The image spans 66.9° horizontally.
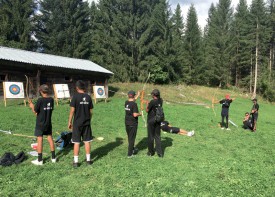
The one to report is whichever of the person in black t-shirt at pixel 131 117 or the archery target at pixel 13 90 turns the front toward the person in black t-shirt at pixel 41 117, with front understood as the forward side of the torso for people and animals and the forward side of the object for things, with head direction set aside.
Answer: the archery target

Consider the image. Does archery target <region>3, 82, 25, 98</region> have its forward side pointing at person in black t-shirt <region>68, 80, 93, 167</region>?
yes

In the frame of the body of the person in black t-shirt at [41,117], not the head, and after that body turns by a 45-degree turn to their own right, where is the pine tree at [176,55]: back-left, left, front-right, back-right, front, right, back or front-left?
front-right

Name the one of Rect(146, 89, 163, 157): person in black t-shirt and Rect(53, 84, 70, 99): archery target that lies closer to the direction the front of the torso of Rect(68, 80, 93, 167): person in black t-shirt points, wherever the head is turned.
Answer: the archery target

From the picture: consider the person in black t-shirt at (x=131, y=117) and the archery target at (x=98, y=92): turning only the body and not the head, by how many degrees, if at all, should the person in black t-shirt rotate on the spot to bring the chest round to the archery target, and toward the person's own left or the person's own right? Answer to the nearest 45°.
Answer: approximately 45° to the person's own left

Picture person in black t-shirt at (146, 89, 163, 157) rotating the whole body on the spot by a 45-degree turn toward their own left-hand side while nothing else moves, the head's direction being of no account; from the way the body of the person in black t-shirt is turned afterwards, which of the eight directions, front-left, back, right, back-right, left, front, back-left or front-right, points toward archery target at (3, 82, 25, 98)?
front-right

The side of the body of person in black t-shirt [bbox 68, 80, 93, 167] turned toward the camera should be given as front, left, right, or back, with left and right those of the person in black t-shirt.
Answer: back

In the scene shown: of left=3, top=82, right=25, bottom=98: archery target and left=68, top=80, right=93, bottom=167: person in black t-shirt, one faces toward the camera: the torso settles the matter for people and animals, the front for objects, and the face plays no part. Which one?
the archery target

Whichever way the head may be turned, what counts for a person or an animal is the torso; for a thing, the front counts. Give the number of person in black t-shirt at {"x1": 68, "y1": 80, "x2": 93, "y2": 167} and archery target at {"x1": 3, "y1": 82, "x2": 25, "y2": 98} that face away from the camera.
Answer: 1

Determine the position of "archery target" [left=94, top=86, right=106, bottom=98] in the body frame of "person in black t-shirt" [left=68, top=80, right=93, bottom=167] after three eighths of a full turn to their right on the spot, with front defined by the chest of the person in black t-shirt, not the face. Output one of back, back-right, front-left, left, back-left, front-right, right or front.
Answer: back-left

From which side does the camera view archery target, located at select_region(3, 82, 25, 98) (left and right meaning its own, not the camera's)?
front

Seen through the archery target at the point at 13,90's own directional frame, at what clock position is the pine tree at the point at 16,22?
The pine tree is roughly at 6 o'clock from the archery target.

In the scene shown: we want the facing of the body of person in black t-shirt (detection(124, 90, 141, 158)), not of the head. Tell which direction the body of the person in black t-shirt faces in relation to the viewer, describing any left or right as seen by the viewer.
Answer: facing away from the viewer and to the right of the viewer

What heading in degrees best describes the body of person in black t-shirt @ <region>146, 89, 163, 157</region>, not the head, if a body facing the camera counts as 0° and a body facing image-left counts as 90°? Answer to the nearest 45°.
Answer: approximately 135°

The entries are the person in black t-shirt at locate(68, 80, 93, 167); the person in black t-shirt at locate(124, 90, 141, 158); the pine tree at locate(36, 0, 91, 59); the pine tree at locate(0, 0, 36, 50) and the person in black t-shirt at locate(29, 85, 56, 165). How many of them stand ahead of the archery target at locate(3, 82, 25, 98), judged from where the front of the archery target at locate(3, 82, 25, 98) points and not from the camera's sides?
3

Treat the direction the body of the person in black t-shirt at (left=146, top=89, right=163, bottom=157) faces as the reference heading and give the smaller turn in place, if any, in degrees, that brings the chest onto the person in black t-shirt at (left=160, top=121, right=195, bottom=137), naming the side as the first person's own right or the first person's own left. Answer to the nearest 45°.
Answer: approximately 45° to the first person's own right
